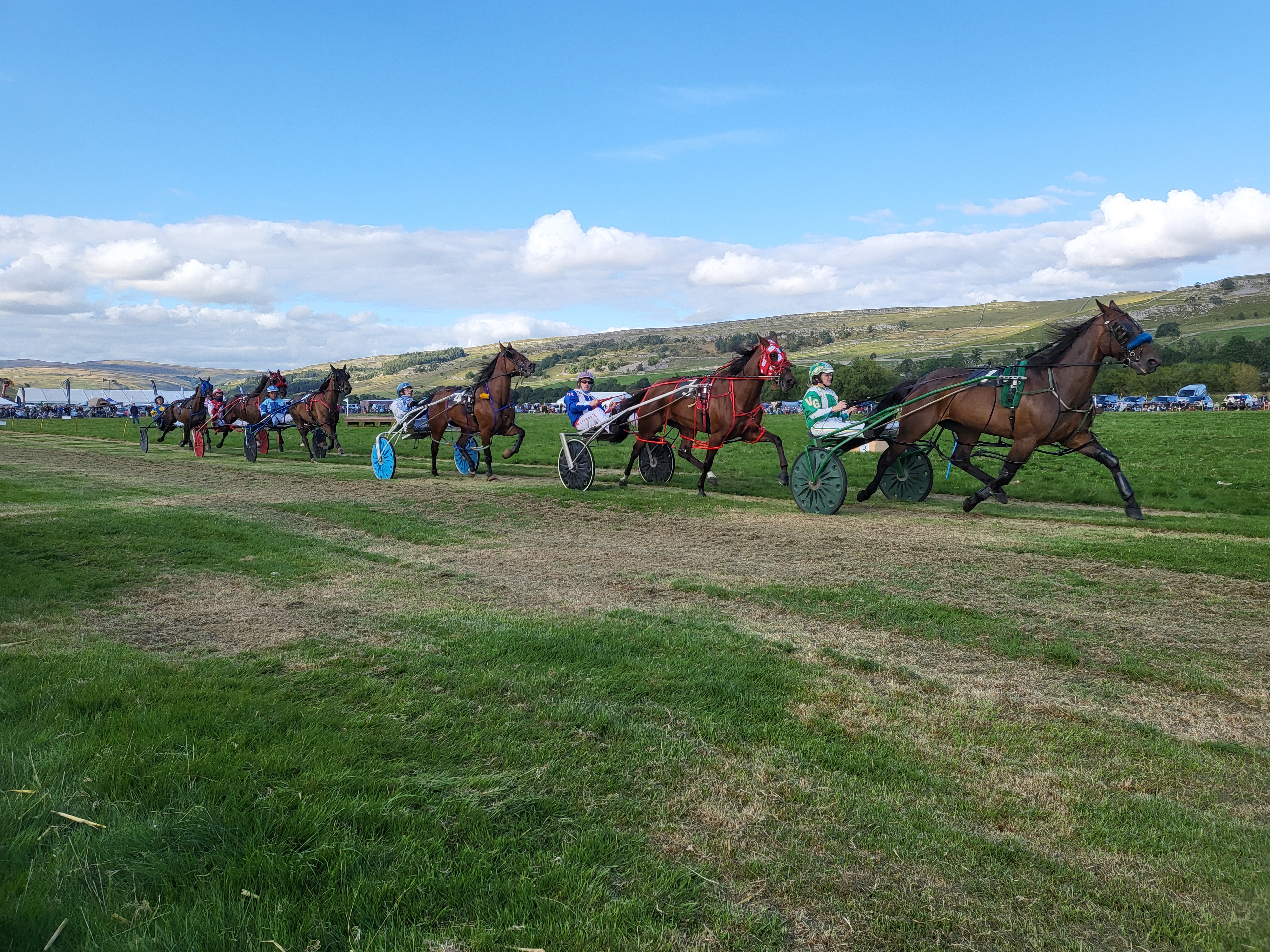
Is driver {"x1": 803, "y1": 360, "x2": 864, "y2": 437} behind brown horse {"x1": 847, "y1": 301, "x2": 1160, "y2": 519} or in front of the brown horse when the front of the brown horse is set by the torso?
behind

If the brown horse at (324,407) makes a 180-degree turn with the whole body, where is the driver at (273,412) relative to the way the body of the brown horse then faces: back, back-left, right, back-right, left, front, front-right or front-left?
front

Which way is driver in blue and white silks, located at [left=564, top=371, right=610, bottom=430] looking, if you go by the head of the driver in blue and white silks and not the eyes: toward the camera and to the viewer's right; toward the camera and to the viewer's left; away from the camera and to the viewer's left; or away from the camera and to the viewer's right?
toward the camera and to the viewer's right

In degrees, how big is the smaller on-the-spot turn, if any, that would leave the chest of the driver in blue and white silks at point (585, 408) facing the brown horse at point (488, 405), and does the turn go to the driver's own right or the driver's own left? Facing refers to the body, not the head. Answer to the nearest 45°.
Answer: approximately 180°

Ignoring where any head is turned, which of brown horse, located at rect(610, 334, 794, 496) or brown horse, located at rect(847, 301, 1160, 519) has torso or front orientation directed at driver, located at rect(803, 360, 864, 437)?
brown horse, located at rect(610, 334, 794, 496)

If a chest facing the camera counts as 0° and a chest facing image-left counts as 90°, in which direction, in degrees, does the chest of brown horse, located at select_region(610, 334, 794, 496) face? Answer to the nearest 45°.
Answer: approximately 315°

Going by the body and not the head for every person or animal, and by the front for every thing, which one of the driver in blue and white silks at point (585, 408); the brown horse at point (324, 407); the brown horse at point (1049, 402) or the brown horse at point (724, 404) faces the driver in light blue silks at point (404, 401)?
the brown horse at point (324, 407)

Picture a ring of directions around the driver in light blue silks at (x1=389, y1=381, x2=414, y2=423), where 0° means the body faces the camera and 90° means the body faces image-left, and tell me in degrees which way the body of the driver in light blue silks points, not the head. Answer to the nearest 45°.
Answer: approximately 315°

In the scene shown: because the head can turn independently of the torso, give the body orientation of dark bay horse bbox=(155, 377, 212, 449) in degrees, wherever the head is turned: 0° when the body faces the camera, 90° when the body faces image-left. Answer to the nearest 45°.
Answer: approximately 315°

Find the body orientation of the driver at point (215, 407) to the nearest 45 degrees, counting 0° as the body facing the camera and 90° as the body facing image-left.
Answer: approximately 315°

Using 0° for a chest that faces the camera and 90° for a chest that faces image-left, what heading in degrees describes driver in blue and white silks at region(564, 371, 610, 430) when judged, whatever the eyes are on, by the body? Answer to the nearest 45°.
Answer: approximately 315°

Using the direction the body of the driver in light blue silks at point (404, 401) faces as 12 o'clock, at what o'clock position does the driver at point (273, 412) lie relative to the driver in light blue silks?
The driver is roughly at 6 o'clock from the driver in light blue silks.

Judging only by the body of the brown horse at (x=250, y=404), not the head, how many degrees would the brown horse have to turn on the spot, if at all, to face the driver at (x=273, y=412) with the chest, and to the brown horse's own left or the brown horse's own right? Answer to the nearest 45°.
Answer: approximately 45° to the brown horse's own right
